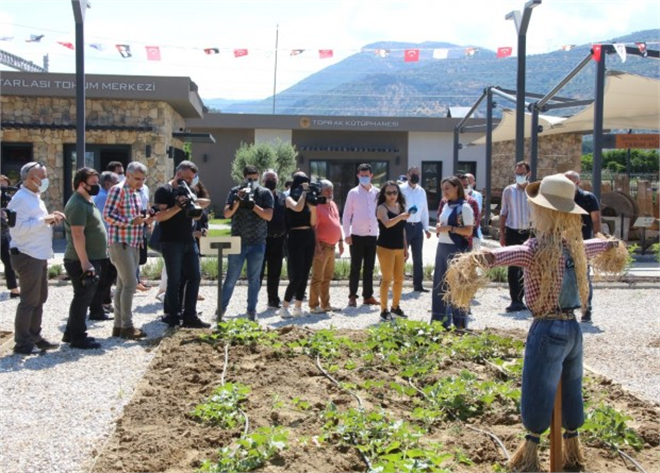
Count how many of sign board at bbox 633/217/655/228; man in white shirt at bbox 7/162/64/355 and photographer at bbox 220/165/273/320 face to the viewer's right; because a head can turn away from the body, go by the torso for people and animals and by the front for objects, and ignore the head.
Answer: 1

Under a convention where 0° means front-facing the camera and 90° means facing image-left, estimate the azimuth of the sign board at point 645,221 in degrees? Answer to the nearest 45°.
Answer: approximately 0°

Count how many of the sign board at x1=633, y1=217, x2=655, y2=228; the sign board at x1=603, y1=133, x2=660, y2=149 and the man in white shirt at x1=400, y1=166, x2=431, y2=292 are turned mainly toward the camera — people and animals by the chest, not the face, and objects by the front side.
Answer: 3

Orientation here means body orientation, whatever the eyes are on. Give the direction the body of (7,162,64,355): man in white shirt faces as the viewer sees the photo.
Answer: to the viewer's right

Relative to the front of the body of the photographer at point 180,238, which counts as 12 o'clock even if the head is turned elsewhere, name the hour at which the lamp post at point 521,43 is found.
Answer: The lamp post is roughly at 9 o'clock from the photographer.
